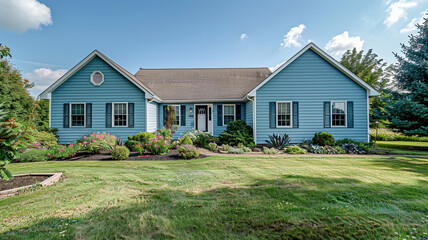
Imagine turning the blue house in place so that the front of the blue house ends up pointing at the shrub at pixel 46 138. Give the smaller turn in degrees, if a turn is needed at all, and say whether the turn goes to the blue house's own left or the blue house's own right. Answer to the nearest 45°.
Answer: approximately 90° to the blue house's own right

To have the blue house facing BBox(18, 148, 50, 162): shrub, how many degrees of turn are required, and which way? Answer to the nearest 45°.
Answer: approximately 90° to its right

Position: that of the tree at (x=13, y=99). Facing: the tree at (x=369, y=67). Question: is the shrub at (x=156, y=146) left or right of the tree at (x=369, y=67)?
right

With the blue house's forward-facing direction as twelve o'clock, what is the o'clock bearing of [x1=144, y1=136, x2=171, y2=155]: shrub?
The shrub is roughly at 2 o'clock from the blue house.

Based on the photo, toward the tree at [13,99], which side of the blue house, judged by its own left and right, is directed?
right

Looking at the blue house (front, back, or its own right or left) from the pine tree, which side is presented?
left

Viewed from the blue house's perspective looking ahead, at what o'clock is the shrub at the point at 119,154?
The shrub is roughly at 2 o'clock from the blue house.
